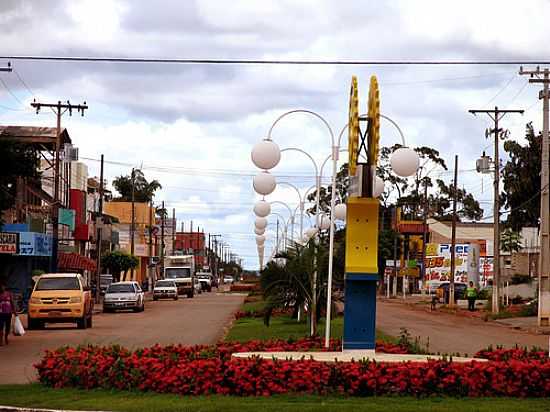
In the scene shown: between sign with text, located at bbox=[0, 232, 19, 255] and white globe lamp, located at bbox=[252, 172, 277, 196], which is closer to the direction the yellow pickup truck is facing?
the white globe lamp

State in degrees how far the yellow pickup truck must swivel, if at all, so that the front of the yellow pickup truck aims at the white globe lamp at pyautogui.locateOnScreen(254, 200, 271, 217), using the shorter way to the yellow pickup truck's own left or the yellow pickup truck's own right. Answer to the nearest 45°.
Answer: approximately 90° to the yellow pickup truck's own left

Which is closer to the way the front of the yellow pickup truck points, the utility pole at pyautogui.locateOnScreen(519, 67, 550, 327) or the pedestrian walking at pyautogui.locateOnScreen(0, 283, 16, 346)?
the pedestrian walking

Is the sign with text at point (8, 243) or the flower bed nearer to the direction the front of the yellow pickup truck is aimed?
the flower bed

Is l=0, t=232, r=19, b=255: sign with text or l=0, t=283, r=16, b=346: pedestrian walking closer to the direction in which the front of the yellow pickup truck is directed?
the pedestrian walking

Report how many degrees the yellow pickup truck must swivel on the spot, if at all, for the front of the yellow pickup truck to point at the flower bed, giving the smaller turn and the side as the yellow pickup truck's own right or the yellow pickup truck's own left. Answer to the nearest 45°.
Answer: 0° — it already faces it

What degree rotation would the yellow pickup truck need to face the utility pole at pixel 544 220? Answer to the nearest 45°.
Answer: approximately 90° to its left

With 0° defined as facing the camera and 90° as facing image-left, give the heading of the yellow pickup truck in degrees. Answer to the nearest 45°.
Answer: approximately 0°

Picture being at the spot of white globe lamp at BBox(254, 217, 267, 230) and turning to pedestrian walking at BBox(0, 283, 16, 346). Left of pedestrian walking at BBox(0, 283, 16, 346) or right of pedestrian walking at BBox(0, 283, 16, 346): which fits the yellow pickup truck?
right

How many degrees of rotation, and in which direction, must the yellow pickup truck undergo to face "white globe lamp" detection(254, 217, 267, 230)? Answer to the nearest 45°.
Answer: approximately 90° to its left
